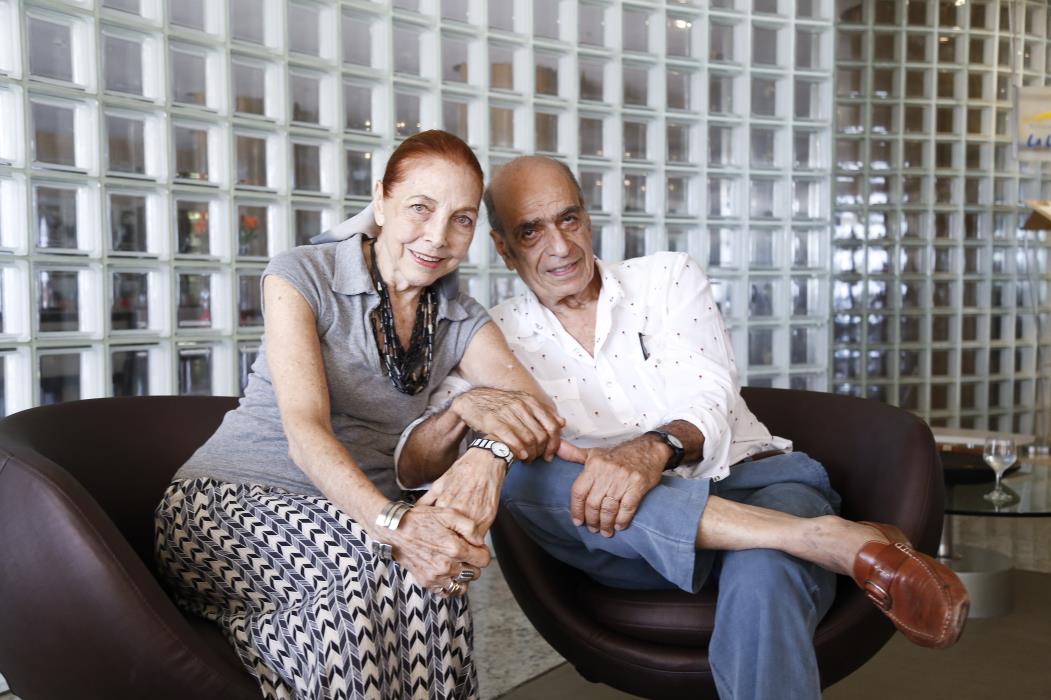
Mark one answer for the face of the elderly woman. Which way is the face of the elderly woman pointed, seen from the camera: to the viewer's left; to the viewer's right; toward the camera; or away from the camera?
toward the camera

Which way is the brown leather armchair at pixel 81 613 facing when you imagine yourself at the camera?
facing the viewer and to the right of the viewer

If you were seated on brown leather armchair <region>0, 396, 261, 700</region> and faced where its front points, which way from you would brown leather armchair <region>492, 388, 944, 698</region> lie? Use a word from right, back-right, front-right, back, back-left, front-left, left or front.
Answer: front-left

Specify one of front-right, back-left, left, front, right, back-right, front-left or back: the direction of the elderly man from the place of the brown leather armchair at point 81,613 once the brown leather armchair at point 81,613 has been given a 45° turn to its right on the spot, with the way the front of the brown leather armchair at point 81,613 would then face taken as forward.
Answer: left

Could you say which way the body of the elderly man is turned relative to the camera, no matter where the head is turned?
toward the camera

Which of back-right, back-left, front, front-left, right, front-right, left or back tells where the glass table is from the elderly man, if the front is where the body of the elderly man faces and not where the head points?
back-left

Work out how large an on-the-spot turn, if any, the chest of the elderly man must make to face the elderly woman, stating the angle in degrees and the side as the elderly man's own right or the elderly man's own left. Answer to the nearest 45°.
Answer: approximately 45° to the elderly man's own right

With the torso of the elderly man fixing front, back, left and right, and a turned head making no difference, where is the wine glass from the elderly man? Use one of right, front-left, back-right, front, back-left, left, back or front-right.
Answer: back-left

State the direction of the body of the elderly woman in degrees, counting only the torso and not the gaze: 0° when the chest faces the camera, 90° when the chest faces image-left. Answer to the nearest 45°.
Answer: approximately 315°
